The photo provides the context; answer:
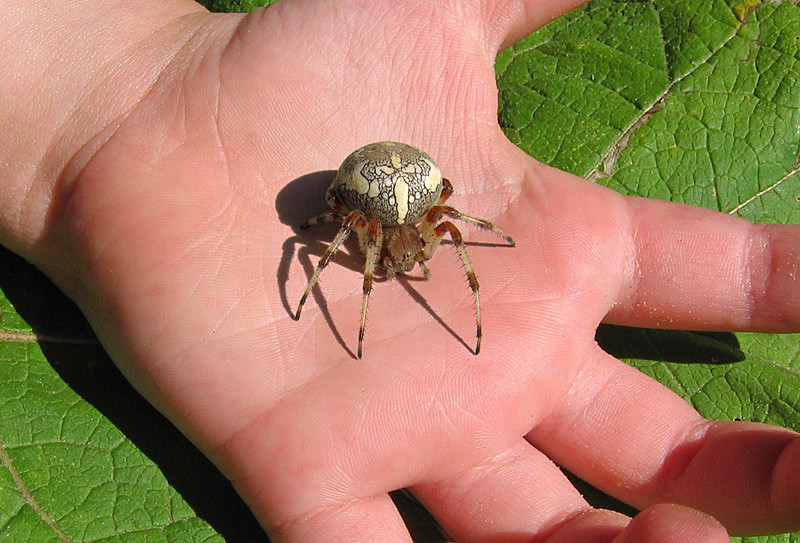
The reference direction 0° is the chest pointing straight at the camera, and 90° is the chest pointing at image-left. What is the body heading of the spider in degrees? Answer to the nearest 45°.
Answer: approximately 0°
